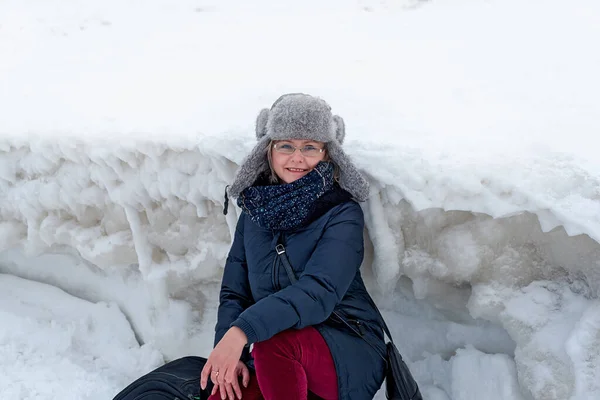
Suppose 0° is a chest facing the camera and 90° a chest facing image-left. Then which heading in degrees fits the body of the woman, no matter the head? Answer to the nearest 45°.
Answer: approximately 45°
